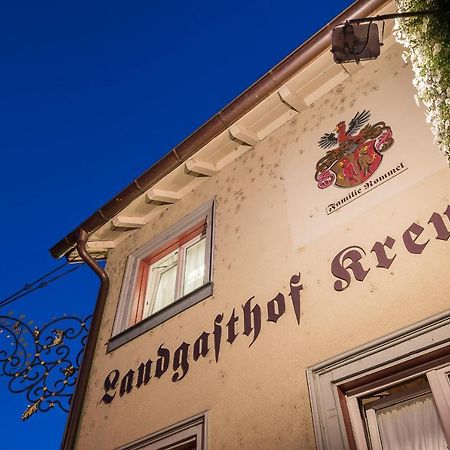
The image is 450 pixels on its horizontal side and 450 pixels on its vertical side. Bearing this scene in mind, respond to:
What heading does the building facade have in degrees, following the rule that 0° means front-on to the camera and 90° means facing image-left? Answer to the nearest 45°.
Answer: approximately 45°
